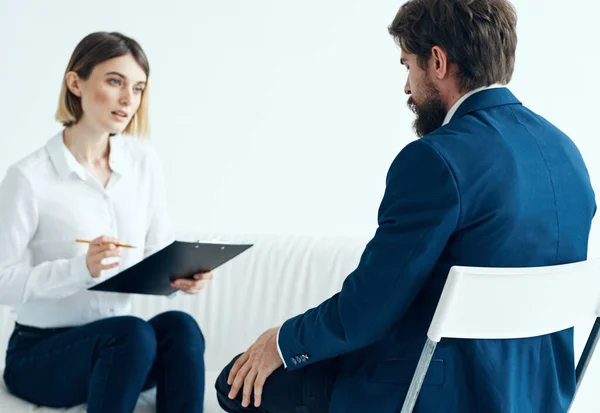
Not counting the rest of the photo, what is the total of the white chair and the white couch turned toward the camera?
1

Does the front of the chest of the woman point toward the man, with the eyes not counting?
yes

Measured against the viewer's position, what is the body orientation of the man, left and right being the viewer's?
facing away from the viewer and to the left of the viewer

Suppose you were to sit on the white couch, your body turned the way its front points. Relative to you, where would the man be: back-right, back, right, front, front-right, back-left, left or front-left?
front

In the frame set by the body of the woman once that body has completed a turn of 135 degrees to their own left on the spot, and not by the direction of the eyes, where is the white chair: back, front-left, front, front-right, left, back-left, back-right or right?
back-right

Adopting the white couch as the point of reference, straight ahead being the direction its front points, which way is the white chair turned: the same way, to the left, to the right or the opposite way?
the opposite way

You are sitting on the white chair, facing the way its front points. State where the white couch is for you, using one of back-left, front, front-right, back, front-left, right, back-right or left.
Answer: front

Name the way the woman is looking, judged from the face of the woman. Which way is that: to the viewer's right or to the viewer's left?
to the viewer's right

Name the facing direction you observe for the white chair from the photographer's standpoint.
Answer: facing away from the viewer and to the left of the viewer

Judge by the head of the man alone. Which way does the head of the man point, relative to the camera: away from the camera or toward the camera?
away from the camera

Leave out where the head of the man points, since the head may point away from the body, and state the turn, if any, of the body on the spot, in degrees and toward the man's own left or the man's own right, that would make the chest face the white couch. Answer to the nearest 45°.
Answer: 0° — they already face it

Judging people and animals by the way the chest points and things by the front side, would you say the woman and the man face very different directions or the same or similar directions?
very different directions

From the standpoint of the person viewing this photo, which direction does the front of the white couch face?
facing the viewer

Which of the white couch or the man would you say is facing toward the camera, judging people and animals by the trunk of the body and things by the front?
the white couch

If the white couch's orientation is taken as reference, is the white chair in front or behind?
in front

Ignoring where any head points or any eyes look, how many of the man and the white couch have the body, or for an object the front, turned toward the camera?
1
